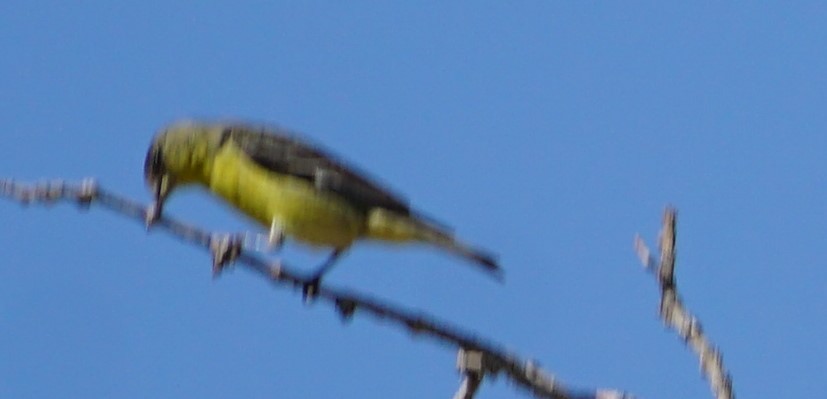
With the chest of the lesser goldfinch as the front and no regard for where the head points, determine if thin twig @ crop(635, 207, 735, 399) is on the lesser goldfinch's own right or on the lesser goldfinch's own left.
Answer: on the lesser goldfinch's own left

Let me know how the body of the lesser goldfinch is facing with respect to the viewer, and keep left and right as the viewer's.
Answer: facing to the left of the viewer
